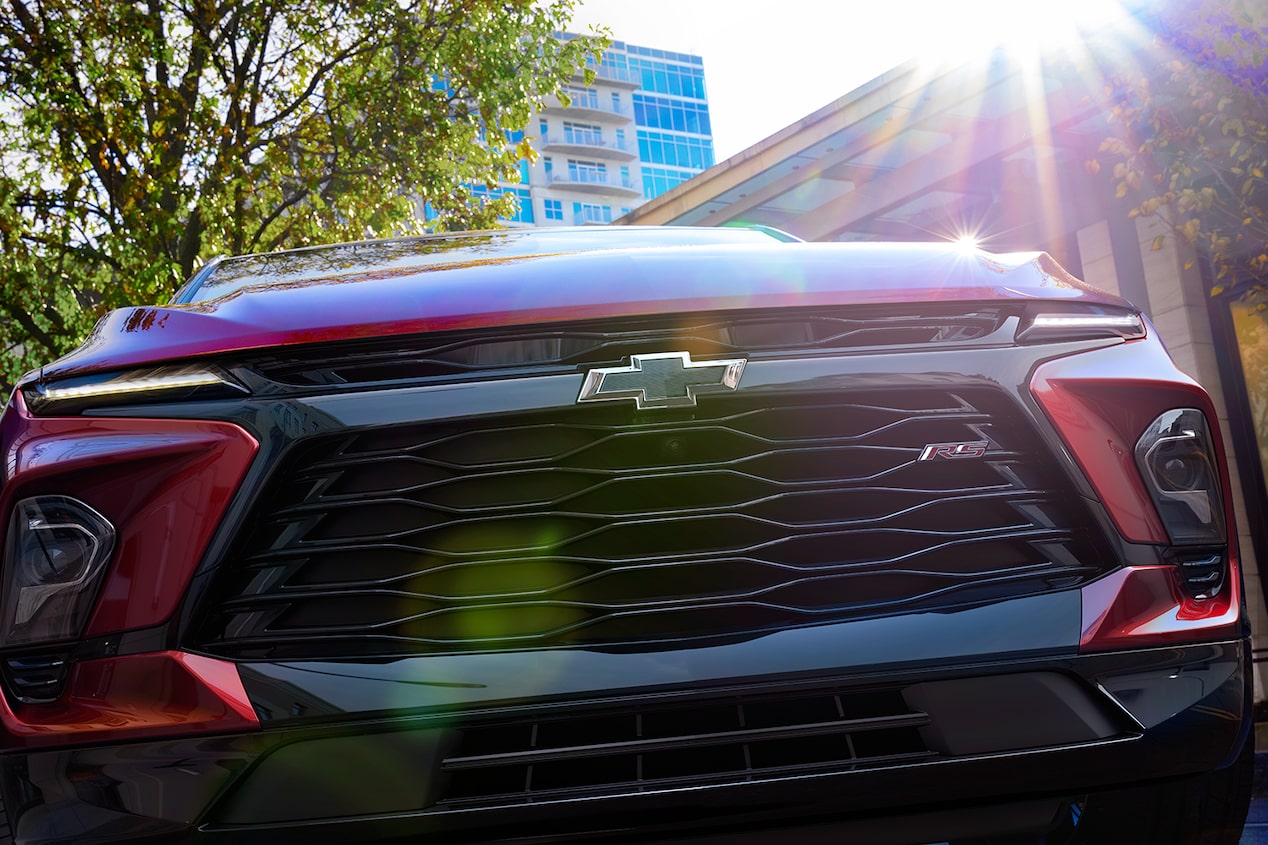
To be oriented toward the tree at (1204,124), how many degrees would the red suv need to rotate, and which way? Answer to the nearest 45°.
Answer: approximately 135° to its left

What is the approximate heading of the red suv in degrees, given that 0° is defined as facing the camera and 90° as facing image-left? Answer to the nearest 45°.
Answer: approximately 0°

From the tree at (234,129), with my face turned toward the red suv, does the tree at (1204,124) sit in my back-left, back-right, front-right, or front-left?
front-left

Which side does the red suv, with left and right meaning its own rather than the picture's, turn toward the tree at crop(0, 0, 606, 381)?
back

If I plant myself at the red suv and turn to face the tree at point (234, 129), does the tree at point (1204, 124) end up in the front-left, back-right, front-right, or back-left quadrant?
front-right

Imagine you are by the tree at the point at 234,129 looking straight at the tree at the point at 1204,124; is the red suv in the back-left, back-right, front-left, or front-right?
front-right
